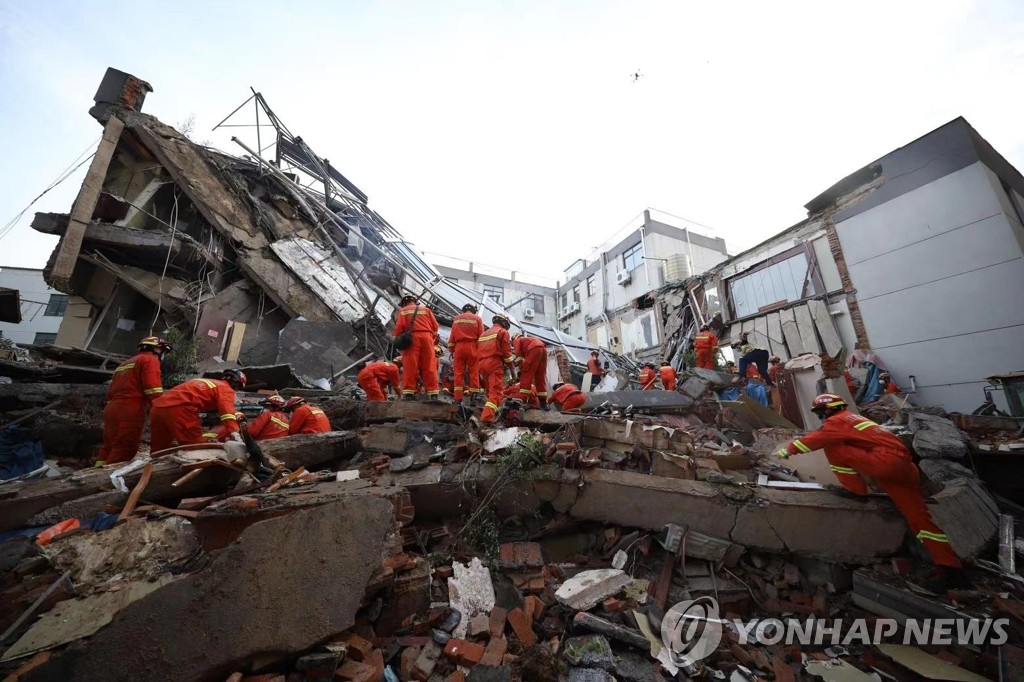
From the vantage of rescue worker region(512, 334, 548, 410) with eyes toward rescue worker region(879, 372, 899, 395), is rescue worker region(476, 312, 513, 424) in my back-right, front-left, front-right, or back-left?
back-right

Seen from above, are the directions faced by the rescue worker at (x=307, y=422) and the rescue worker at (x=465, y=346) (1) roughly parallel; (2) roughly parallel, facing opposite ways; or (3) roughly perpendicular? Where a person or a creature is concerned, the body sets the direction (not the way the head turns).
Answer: roughly perpendicular

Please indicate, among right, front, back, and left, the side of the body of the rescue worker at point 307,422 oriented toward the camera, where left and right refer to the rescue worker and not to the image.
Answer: left

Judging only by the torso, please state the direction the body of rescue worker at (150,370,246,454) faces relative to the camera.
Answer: to the viewer's right

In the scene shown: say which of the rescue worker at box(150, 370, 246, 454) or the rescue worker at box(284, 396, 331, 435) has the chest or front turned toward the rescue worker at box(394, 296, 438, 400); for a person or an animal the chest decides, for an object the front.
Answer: the rescue worker at box(150, 370, 246, 454)

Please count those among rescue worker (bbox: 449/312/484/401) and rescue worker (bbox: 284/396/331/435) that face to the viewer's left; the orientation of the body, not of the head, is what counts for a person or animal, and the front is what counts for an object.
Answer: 1

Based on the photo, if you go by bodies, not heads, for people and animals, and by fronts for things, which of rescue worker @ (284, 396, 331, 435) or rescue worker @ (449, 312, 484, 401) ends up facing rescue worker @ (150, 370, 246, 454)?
rescue worker @ (284, 396, 331, 435)

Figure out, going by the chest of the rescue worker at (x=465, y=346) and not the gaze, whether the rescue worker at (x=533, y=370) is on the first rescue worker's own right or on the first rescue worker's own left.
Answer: on the first rescue worker's own right

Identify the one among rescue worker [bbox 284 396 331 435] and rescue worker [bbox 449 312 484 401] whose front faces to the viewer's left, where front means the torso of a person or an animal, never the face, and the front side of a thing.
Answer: rescue worker [bbox 284 396 331 435]

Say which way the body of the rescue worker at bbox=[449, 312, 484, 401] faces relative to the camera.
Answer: away from the camera
